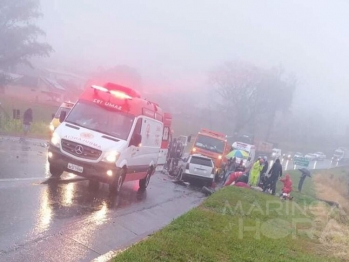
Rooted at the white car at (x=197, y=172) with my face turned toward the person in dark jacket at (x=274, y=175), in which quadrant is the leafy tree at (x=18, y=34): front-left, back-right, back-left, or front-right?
back-left

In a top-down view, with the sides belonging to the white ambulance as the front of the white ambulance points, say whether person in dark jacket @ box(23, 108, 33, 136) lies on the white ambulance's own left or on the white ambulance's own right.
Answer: on the white ambulance's own right

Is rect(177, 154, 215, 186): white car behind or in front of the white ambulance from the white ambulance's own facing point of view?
behind

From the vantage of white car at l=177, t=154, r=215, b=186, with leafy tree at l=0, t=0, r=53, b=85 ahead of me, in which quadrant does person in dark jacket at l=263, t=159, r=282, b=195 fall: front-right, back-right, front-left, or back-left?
back-right

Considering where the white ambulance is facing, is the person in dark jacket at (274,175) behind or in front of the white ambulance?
behind

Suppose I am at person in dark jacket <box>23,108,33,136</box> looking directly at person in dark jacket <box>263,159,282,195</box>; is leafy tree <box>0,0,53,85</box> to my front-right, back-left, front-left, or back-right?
back-left

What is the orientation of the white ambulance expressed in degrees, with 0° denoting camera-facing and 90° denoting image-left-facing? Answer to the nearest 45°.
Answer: approximately 45°

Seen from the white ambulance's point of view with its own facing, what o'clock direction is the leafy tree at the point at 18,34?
The leafy tree is roughly at 4 o'clock from the white ambulance.

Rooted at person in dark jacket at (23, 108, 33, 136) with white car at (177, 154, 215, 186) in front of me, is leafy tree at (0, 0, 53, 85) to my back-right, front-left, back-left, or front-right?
back-left
